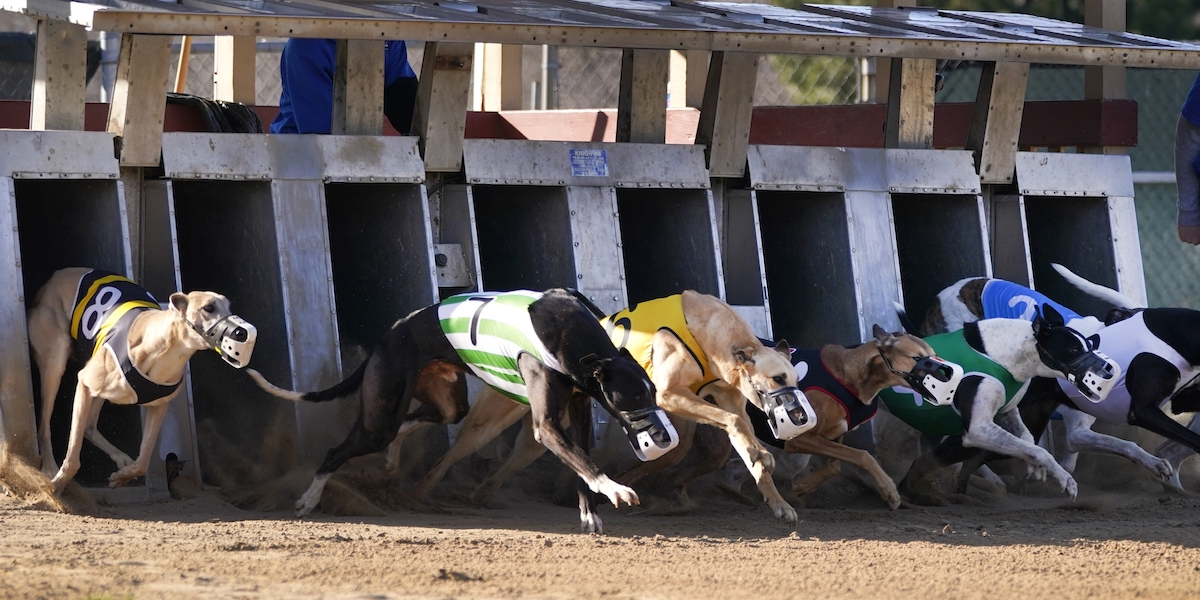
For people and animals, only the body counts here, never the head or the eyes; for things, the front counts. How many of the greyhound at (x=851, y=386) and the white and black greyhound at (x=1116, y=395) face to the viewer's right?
2

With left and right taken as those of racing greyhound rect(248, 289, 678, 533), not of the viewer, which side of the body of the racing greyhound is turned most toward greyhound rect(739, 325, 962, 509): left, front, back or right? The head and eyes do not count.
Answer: front

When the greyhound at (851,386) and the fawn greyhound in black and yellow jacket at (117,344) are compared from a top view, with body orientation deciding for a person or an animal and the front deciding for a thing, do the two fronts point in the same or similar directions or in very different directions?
same or similar directions

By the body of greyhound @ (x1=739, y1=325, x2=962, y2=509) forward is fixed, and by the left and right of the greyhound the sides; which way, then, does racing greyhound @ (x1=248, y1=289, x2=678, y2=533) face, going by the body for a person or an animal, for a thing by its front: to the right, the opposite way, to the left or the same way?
the same way

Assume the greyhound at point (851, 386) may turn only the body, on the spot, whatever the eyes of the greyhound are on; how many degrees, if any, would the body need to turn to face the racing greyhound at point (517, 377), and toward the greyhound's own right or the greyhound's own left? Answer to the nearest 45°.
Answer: approximately 135° to the greyhound's own right

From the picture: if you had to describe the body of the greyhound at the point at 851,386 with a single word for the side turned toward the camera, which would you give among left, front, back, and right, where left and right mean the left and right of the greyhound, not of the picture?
right

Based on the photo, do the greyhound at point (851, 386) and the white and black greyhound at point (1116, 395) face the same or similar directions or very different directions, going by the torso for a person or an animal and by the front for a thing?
same or similar directions

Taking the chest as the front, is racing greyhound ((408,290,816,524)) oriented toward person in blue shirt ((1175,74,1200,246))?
no

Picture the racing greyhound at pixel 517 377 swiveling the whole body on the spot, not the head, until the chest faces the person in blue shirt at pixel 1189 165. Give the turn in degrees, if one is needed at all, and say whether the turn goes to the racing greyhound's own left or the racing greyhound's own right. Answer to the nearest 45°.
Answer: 0° — it already faces them

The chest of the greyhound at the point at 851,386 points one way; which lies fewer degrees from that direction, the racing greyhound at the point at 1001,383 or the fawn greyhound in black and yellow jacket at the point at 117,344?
the racing greyhound

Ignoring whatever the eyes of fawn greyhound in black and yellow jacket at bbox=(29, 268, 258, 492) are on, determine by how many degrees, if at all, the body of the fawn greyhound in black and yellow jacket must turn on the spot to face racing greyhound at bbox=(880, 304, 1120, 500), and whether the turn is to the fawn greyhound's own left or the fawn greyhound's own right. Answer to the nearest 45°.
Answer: approximately 45° to the fawn greyhound's own left

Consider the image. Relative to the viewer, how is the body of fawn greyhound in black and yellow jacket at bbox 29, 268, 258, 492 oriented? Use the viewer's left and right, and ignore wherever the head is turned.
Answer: facing the viewer and to the right of the viewer

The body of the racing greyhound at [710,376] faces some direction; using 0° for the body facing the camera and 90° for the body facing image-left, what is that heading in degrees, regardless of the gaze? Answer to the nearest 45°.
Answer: approximately 315°

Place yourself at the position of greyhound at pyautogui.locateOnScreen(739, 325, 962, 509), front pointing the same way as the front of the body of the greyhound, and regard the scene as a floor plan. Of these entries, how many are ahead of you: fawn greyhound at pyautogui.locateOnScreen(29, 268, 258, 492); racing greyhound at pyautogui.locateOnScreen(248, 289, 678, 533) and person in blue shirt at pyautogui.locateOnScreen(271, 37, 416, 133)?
0

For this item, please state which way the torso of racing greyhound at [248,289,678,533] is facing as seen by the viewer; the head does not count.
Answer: to the viewer's right

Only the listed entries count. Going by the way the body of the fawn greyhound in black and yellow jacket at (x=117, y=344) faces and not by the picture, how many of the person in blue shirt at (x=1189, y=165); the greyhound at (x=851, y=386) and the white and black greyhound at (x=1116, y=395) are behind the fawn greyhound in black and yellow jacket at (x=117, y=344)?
0

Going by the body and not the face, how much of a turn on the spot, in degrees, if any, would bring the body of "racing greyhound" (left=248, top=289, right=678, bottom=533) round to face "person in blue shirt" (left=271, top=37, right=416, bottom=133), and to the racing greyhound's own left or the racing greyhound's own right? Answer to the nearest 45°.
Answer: approximately 135° to the racing greyhound's own left
